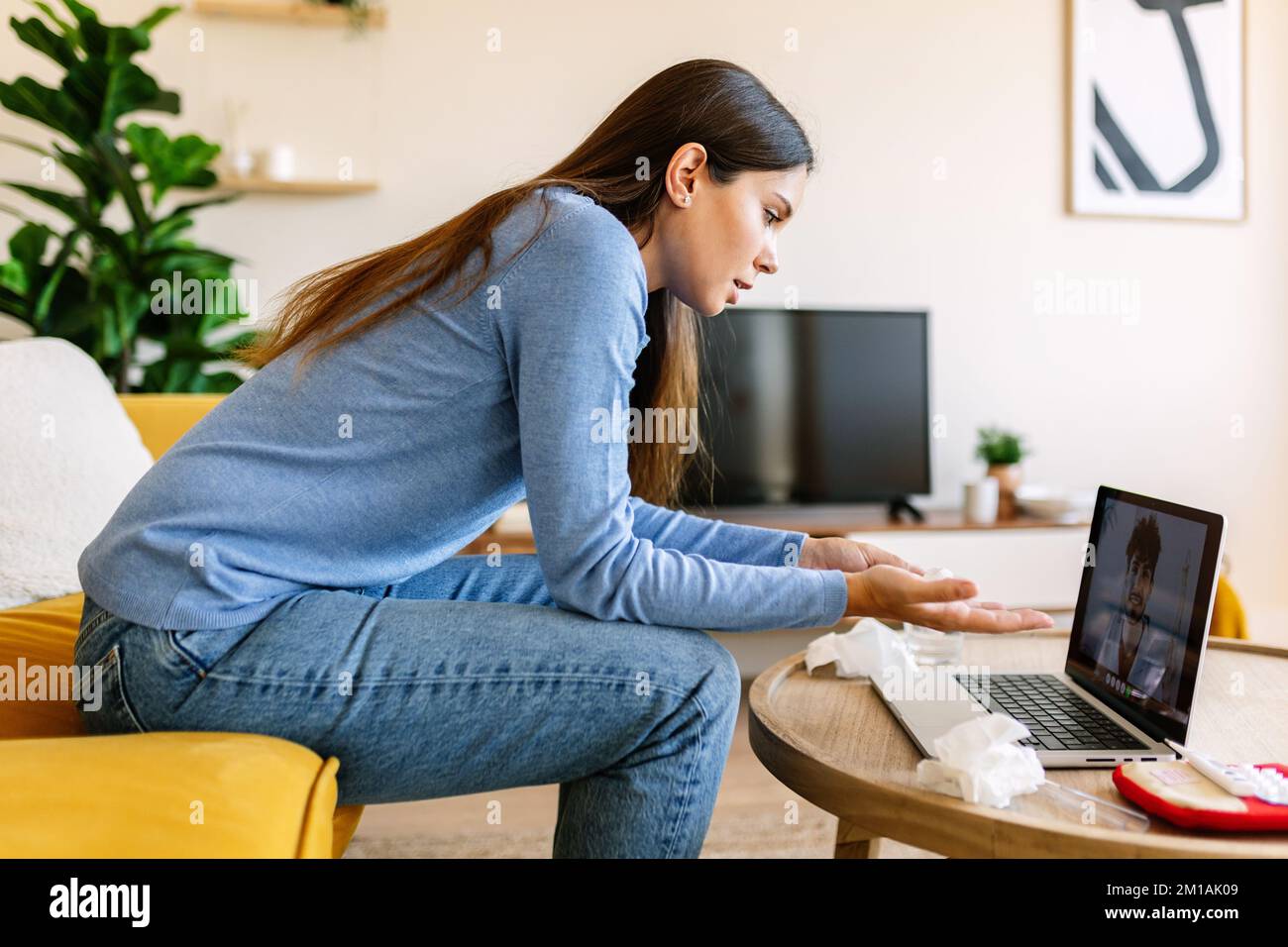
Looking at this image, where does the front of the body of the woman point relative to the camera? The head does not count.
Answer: to the viewer's right

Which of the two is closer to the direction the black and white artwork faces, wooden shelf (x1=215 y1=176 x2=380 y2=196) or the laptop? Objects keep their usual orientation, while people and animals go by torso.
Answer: the laptop

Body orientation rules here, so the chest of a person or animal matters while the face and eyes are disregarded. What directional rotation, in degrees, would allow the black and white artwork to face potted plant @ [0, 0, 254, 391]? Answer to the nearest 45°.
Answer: approximately 45° to its right

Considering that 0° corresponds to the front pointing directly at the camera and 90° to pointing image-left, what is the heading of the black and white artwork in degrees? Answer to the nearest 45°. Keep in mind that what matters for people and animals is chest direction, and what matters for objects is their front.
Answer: approximately 0°

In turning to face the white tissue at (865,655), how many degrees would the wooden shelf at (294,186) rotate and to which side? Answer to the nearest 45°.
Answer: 0° — it already faces it

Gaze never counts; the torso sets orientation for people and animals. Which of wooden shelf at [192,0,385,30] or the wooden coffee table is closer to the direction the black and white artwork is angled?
the wooden coffee table

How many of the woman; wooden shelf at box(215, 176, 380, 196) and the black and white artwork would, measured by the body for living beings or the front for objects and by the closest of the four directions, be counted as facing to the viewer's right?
1

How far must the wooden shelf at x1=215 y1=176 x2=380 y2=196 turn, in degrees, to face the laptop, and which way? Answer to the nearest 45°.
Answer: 0° — it already faces it

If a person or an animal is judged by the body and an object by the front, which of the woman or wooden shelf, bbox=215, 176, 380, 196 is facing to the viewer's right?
the woman

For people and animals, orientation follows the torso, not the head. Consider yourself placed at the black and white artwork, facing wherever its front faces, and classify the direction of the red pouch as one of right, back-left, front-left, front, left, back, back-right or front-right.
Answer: front

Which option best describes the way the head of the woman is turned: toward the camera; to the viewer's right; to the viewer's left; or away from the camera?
to the viewer's right
